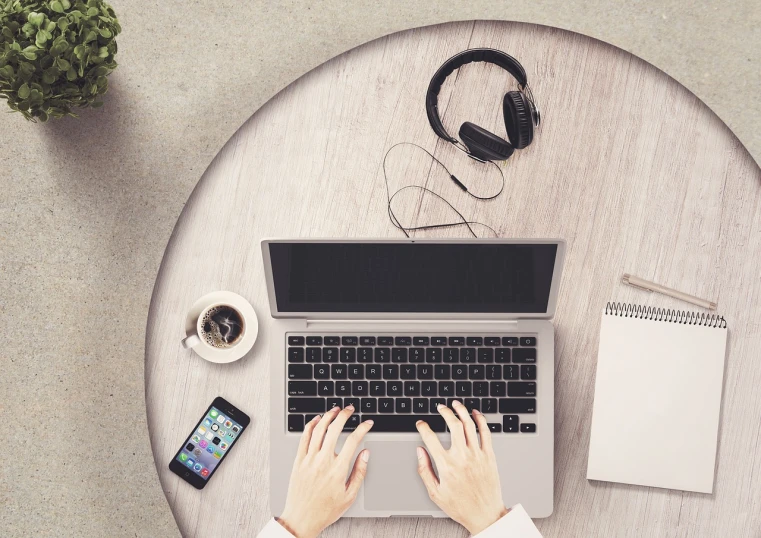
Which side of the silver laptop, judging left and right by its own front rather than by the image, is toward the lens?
front

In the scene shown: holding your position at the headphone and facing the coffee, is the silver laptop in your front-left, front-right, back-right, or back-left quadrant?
front-left

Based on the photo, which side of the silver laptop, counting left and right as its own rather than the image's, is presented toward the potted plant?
right
